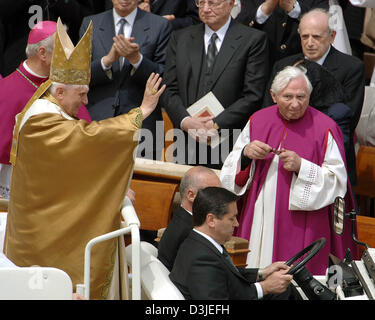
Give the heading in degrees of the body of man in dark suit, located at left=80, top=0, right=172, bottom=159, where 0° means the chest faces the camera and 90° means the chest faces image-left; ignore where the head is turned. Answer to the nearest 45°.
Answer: approximately 0°

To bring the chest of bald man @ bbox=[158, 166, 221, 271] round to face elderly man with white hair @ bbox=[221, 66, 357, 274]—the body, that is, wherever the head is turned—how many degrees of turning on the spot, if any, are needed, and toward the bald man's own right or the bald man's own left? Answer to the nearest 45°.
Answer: approximately 45° to the bald man's own left

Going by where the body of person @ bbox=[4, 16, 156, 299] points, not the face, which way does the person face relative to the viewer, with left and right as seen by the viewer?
facing to the right of the viewer

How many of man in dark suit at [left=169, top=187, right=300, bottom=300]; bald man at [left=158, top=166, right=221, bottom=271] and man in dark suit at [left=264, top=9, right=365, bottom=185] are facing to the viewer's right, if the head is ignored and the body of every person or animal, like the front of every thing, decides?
2

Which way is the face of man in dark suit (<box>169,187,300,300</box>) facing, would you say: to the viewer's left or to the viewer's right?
to the viewer's right

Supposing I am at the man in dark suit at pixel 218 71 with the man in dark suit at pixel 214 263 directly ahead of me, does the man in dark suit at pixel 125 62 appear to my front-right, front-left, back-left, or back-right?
back-right

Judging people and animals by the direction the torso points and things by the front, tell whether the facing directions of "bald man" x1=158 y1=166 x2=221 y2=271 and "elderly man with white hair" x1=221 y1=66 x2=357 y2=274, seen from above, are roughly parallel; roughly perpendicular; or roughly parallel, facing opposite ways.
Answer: roughly perpendicular

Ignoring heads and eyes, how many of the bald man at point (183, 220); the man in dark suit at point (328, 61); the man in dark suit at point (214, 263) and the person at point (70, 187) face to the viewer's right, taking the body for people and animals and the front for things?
3

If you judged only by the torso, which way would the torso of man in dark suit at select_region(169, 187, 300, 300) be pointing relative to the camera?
to the viewer's right

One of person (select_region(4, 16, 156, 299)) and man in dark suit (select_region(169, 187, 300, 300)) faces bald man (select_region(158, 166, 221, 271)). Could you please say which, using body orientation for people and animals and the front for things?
the person

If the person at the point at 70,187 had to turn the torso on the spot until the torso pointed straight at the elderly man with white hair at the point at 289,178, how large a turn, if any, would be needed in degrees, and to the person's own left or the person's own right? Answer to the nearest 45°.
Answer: approximately 45° to the person's own left
